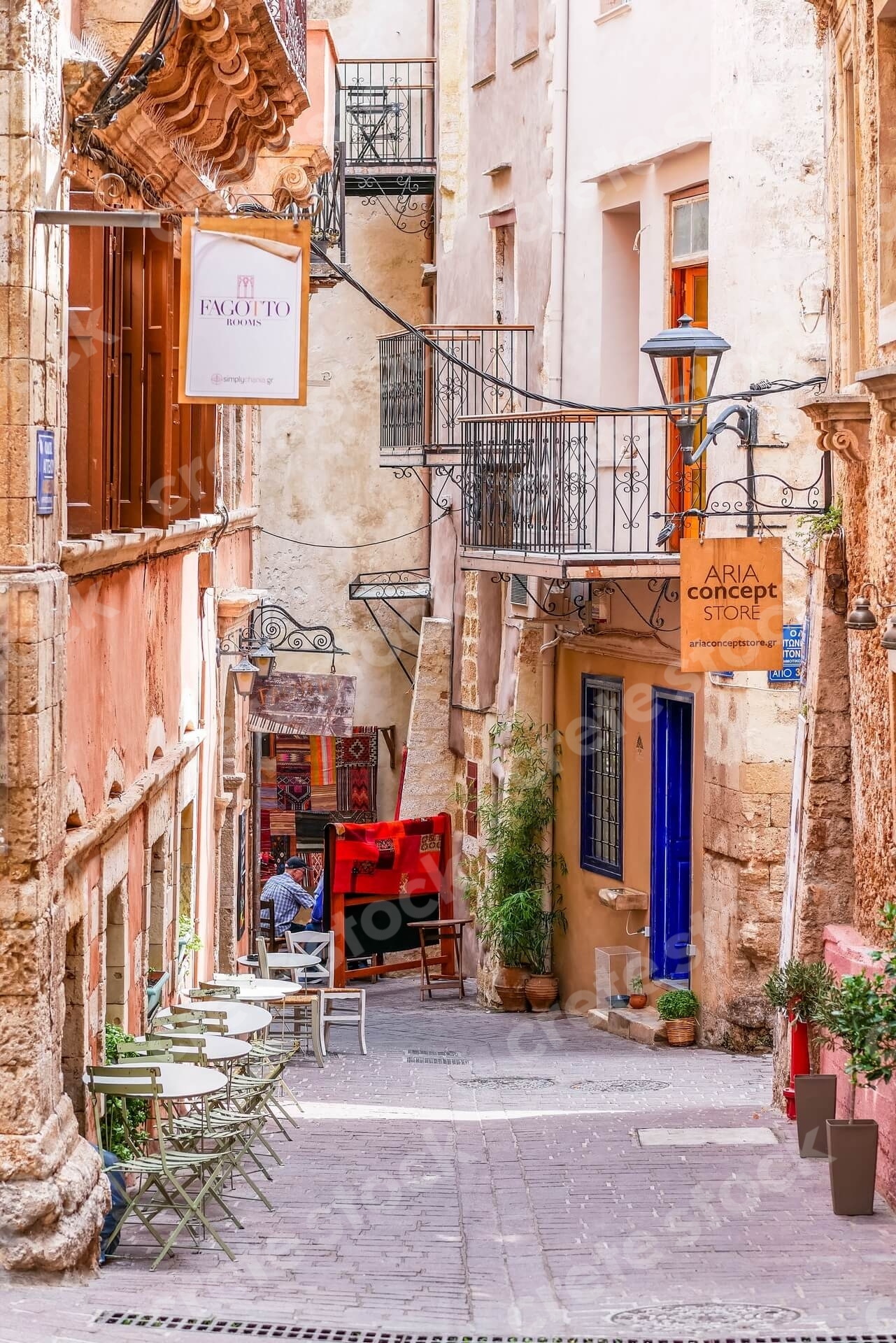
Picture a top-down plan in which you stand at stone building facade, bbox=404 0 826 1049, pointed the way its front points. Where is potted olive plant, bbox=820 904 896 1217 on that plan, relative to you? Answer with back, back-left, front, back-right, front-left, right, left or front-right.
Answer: front-left

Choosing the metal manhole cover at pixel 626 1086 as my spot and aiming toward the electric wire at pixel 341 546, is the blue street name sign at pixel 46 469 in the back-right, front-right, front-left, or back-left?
back-left

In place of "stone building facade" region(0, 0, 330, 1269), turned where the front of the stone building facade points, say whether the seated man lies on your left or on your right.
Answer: on your left

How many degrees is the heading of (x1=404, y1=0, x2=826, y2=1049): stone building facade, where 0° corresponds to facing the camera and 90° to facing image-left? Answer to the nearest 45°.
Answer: approximately 45°

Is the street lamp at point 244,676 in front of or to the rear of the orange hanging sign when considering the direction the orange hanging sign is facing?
to the rear

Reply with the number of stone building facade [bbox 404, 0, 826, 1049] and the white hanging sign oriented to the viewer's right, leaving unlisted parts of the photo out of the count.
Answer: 0

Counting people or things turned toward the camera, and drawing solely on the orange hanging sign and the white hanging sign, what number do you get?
2

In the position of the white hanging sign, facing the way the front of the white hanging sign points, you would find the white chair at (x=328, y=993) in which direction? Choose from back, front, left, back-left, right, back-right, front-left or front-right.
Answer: back

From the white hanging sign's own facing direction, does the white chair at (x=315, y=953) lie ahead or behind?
behind

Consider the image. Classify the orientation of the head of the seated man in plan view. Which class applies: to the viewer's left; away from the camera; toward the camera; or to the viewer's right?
to the viewer's right

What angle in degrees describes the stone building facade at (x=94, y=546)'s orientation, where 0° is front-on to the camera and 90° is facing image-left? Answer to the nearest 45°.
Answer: approximately 270°
